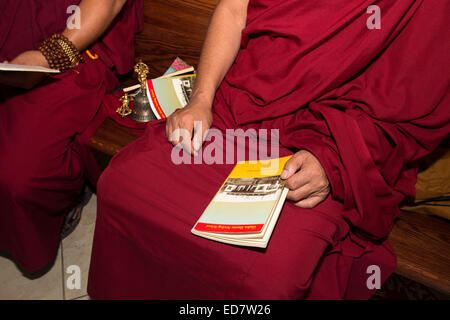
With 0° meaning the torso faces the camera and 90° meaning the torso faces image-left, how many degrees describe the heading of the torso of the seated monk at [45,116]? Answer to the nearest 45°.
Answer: approximately 45°

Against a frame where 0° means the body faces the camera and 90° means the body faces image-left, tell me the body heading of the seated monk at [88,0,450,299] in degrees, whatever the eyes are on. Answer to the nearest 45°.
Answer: approximately 45°

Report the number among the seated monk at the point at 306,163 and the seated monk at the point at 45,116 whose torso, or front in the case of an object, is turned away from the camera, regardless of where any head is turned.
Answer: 0

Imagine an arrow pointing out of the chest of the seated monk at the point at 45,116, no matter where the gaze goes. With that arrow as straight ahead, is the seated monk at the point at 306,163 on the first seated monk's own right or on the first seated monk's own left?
on the first seated monk's own left
